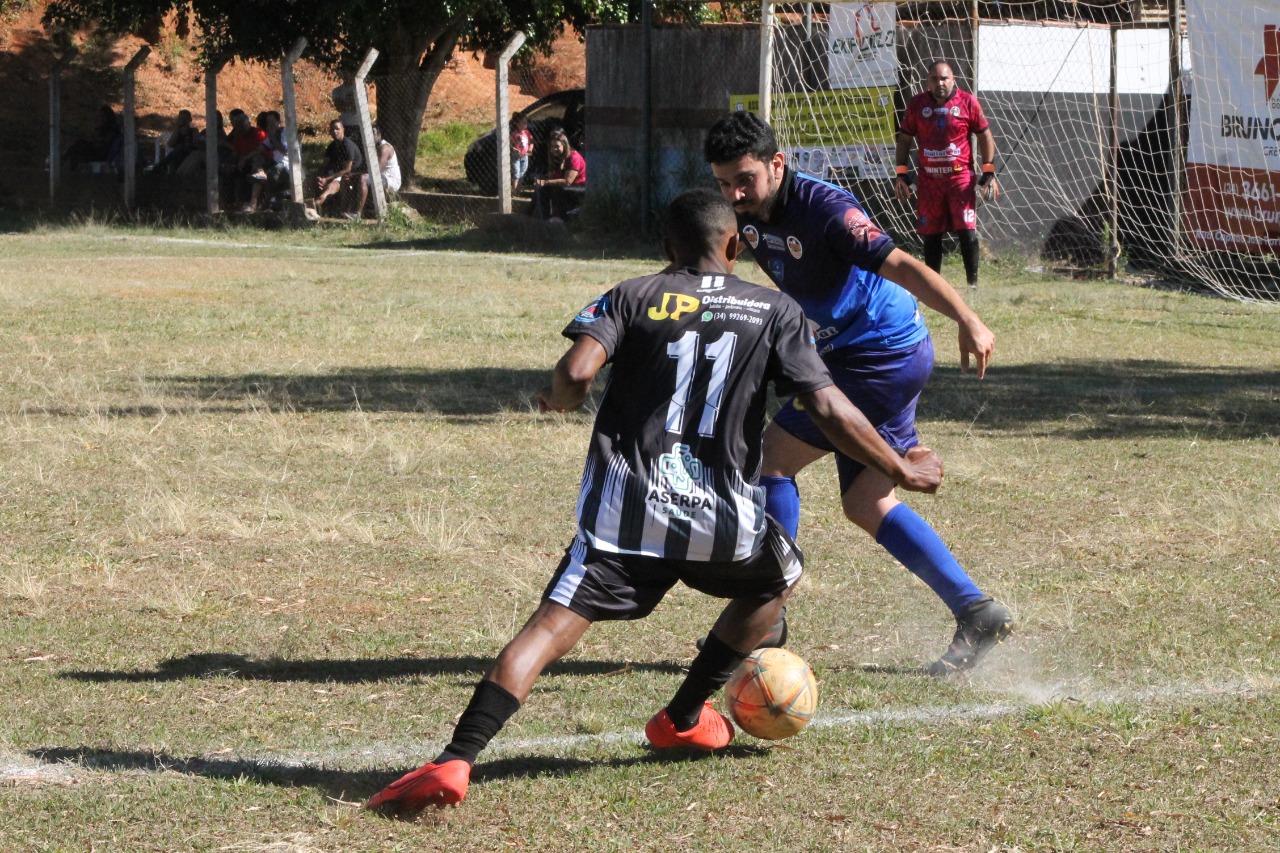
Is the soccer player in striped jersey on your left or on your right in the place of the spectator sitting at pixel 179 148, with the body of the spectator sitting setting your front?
on your left

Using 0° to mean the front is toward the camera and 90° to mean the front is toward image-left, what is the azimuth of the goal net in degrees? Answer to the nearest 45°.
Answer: approximately 45°

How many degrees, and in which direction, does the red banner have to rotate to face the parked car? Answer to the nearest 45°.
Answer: approximately 135° to its right

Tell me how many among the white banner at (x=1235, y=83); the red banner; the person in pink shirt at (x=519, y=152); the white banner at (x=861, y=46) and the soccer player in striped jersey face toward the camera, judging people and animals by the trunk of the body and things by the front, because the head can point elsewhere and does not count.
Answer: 4

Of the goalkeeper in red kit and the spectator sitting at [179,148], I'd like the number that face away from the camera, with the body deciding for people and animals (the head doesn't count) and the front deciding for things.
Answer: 0

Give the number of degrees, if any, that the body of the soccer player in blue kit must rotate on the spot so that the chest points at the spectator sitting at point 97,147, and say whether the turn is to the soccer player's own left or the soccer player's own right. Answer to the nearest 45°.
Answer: approximately 90° to the soccer player's own right

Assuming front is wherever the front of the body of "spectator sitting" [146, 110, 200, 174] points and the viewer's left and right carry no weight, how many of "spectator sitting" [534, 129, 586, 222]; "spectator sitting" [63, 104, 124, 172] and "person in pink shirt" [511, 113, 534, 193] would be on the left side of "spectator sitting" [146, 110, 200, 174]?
2

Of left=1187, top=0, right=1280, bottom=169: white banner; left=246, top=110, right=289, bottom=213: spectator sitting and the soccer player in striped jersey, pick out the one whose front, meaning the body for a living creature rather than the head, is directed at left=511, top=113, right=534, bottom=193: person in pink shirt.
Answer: the soccer player in striped jersey

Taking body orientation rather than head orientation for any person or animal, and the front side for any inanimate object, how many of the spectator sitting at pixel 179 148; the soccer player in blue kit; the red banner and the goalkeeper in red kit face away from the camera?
0

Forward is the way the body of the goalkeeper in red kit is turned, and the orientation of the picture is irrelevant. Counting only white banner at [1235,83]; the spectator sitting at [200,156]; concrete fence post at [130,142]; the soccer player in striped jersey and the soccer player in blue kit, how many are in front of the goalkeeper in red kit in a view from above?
2

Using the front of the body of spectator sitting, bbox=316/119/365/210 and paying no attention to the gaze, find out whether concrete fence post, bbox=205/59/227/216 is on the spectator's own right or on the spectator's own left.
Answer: on the spectator's own right

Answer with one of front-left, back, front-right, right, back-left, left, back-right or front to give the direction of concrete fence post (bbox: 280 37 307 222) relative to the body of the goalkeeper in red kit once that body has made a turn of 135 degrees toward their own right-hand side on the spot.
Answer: front

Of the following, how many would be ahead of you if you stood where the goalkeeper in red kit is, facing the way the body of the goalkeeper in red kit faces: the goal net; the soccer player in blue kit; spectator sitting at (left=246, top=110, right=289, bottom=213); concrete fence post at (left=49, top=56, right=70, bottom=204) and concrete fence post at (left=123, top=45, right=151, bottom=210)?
1

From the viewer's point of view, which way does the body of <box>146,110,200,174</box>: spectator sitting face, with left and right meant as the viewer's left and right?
facing the viewer and to the left of the viewer

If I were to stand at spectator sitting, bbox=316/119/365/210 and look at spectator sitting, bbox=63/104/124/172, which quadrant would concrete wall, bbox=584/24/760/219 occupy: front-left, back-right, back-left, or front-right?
back-right

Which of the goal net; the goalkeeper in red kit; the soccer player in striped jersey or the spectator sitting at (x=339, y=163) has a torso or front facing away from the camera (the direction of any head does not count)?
the soccer player in striped jersey

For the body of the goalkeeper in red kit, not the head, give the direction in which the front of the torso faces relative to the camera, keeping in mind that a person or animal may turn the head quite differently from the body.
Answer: toward the camera

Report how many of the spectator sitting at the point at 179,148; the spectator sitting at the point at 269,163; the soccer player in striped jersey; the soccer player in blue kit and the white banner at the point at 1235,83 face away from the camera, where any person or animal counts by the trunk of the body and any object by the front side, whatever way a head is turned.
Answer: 1
